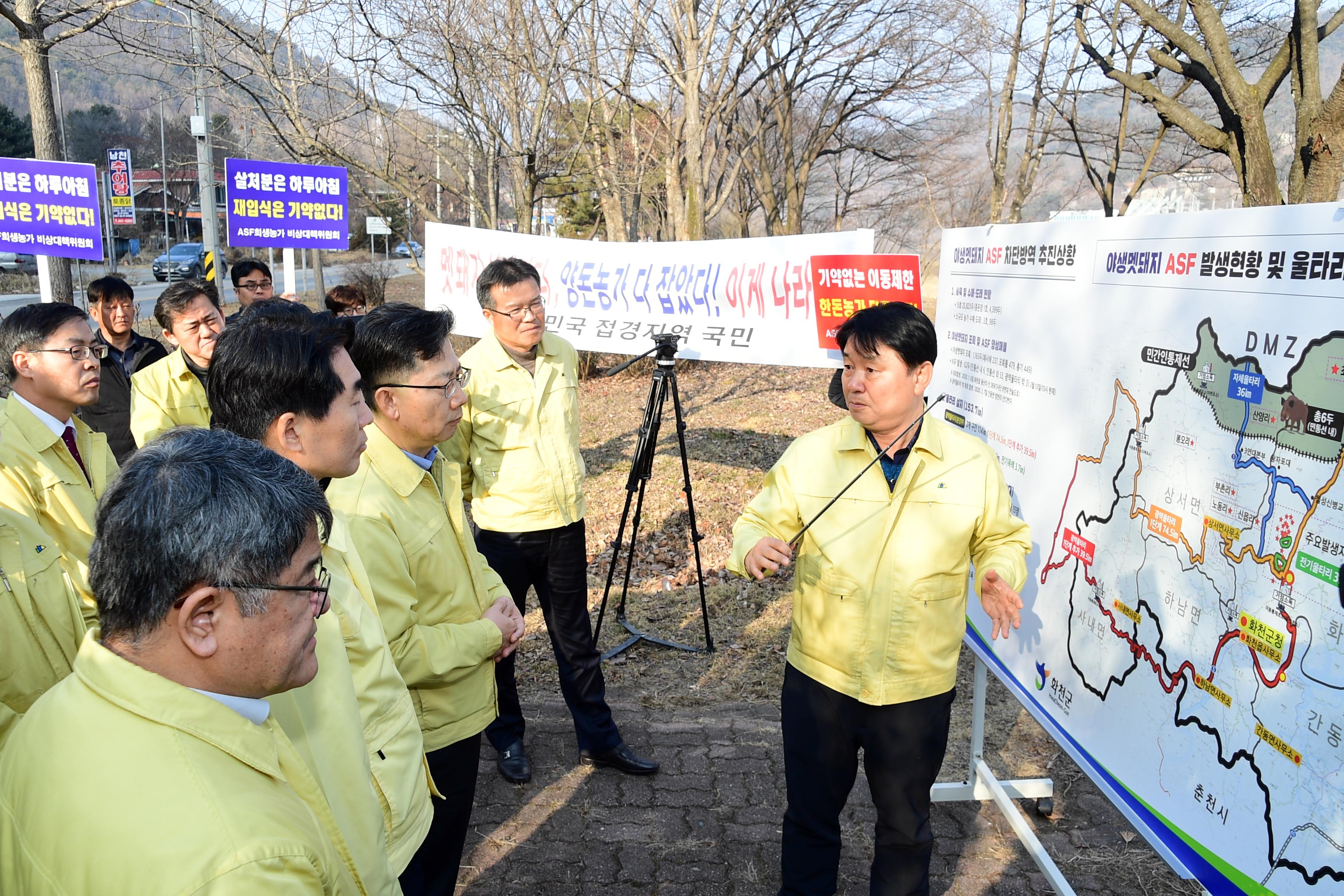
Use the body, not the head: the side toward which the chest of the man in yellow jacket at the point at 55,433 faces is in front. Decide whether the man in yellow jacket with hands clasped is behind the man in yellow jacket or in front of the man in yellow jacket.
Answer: in front

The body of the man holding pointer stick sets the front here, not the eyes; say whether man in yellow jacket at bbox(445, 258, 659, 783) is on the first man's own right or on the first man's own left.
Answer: on the first man's own right

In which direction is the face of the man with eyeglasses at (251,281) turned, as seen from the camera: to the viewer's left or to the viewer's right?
to the viewer's right

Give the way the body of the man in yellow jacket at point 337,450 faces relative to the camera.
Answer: to the viewer's right

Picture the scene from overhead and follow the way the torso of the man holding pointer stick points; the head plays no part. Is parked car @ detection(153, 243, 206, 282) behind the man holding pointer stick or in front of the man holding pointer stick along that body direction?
behind

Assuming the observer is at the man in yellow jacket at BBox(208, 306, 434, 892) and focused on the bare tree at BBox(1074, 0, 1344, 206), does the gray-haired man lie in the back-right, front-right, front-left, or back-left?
back-right

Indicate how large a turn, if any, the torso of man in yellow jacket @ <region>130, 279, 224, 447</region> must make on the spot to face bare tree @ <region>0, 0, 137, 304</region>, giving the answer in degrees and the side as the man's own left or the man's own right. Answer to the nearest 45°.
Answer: approximately 135° to the man's own left

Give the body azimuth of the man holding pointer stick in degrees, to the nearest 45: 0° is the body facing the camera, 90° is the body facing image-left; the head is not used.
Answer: approximately 0°

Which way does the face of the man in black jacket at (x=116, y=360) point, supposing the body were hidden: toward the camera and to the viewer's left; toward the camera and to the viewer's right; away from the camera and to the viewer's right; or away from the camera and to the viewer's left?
toward the camera and to the viewer's right

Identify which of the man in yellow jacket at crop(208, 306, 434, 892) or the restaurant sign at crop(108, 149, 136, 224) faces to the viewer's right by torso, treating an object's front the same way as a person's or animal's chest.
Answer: the man in yellow jacket

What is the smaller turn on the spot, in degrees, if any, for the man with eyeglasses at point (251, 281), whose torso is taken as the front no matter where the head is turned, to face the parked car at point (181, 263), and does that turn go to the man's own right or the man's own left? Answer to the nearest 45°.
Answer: approximately 135° to the man's own left

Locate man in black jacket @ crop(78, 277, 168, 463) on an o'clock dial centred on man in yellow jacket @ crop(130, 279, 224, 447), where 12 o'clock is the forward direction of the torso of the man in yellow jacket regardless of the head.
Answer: The man in black jacket is roughly at 7 o'clock from the man in yellow jacket.

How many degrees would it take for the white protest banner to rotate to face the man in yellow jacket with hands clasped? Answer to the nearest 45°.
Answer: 0° — it already faces them

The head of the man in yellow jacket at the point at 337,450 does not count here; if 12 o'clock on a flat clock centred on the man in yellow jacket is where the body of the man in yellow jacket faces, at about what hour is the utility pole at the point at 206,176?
The utility pole is roughly at 9 o'clock from the man in yellow jacket.
